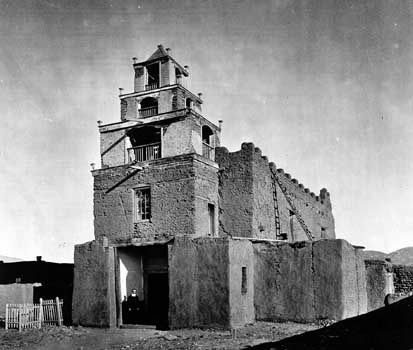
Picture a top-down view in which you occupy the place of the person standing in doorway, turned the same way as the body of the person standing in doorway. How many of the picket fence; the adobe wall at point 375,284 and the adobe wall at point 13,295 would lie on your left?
1

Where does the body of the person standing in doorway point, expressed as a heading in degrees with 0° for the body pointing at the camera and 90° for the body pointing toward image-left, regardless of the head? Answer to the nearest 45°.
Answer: approximately 0°

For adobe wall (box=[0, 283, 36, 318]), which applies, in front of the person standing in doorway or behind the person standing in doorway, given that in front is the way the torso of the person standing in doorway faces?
behind

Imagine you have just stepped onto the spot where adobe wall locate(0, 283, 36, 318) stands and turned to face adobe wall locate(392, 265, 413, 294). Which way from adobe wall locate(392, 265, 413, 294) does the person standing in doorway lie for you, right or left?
right

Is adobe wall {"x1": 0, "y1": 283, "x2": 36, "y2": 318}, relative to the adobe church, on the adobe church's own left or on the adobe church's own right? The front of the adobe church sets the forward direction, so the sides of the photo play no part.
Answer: on the adobe church's own right

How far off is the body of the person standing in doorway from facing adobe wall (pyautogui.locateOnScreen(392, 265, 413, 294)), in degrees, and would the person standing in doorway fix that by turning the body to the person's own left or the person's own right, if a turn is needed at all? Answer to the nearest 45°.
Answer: approximately 90° to the person's own left

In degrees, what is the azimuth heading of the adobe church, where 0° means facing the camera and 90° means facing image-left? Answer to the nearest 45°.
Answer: approximately 45°

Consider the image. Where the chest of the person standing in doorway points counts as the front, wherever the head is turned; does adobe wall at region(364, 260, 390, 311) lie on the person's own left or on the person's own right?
on the person's own left
